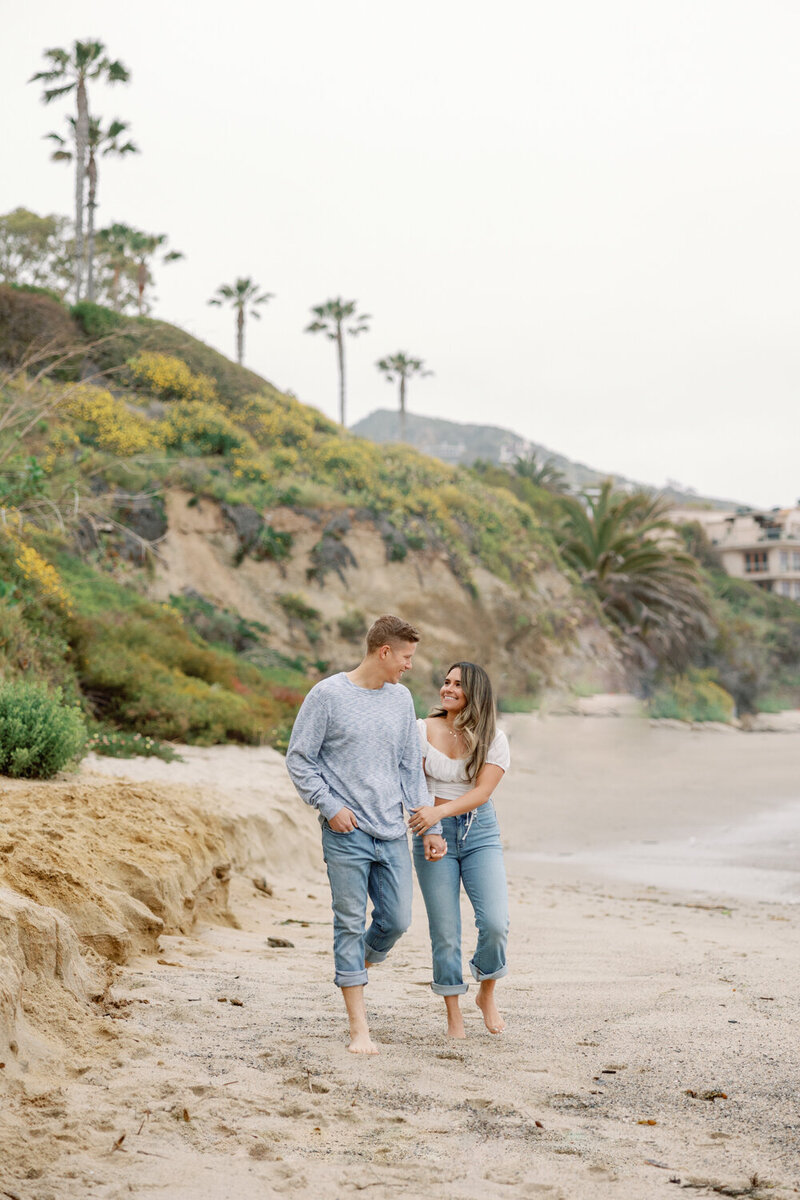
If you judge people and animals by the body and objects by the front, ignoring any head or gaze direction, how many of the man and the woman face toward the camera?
2

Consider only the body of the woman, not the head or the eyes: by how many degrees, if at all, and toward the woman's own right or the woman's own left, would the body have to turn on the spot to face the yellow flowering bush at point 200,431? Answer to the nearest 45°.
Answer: approximately 180°

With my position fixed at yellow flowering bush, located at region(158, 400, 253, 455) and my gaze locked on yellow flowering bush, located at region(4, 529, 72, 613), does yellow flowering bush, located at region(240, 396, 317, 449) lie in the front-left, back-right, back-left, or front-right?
back-left

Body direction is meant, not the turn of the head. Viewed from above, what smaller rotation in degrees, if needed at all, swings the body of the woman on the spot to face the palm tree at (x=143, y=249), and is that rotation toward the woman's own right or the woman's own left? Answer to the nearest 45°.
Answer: approximately 180°

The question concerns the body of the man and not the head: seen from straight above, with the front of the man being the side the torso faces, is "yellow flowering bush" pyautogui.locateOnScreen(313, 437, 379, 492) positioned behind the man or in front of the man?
behind

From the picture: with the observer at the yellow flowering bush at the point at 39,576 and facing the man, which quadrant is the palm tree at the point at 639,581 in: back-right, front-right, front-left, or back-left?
back-left

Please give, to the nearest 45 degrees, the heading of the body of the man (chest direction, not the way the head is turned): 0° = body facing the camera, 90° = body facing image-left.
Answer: approximately 0°
